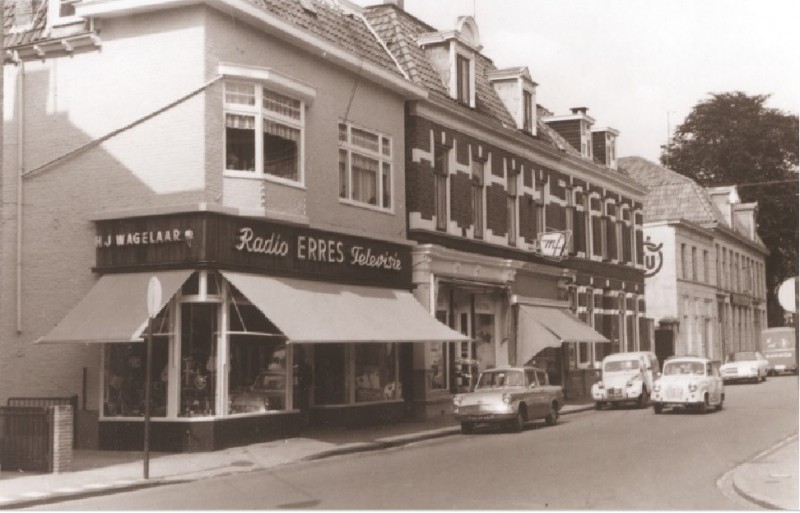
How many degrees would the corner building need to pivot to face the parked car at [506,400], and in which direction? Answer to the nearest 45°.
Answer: approximately 45° to its left

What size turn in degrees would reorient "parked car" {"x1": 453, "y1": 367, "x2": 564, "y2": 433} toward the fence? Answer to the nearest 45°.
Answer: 0° — it already faces it

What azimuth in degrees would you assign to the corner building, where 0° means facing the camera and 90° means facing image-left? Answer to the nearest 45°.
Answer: approximately 315°

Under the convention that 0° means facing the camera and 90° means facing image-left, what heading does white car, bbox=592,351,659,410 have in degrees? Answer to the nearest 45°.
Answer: approximately 45°

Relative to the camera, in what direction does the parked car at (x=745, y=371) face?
facing the viewer and to the left of the viewer

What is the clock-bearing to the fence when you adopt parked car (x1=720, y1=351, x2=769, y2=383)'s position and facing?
The fence is roughly at 11 o'clock from the parked car.

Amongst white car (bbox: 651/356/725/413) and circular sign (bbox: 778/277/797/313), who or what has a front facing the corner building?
the white car

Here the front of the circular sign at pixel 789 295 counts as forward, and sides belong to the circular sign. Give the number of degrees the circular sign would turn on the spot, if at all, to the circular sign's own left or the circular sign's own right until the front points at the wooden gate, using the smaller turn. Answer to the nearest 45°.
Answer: approximately 90° to the circular sign's own right

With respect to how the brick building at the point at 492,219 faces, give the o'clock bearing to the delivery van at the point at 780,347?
The delivery van is roughly at 10 o'clock from the brick building.

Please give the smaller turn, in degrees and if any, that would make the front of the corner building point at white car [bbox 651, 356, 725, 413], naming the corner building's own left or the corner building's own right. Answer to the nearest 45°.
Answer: approximately 90° to the corner building's own left

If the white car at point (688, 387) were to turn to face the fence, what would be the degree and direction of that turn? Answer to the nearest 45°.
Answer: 0° — it already faces it

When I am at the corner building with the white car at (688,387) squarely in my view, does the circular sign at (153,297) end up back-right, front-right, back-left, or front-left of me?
back-right
